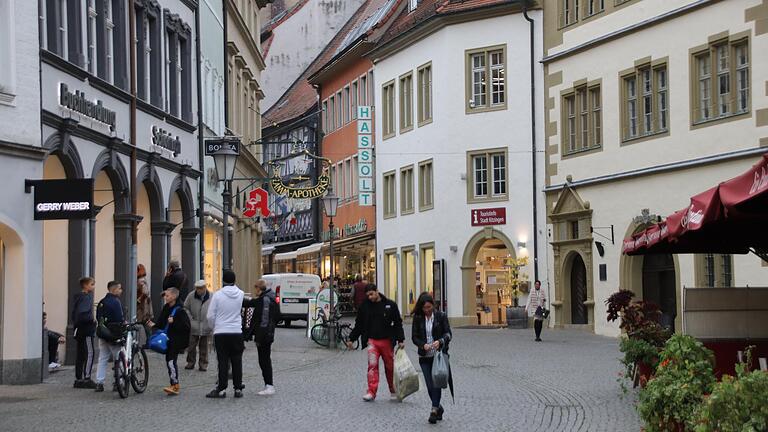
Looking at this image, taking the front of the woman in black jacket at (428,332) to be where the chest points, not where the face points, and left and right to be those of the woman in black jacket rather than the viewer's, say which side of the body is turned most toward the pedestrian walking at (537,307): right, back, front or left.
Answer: back

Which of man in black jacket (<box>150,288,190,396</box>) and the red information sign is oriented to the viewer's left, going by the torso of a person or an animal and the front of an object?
the man in black jacket

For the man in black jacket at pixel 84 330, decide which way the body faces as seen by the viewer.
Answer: to the viewer's right

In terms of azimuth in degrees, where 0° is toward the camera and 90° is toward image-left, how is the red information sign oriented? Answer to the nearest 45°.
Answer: approximately 0°

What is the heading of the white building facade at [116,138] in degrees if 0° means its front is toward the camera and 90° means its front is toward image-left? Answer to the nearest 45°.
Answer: approximately 315°

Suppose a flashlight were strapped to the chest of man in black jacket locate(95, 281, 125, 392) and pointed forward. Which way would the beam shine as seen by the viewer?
to the viewer's right

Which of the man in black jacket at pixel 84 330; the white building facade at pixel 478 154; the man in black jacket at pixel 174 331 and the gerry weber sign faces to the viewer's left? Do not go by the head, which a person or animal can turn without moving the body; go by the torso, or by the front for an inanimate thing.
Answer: the man in black jacket at pixel 174 331

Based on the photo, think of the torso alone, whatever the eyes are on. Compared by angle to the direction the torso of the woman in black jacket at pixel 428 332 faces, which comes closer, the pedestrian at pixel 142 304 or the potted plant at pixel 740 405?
the potted plant
